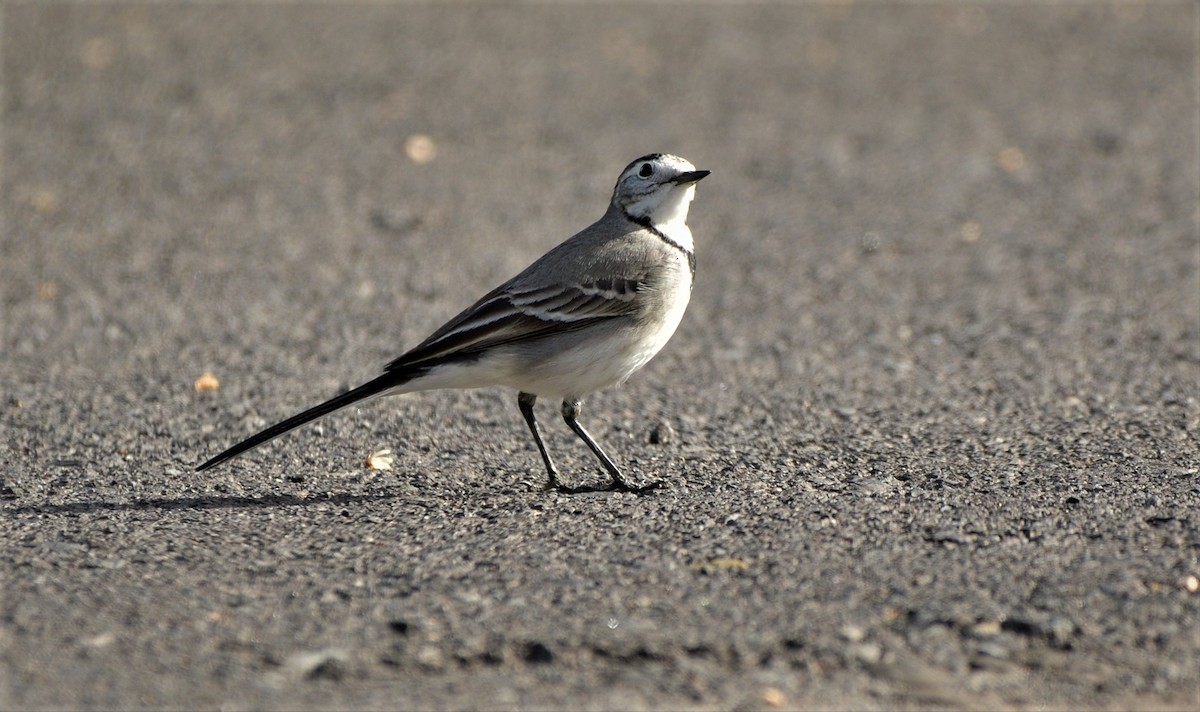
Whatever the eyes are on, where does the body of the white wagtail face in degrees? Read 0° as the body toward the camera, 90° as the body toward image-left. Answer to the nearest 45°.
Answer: approximately 270°
